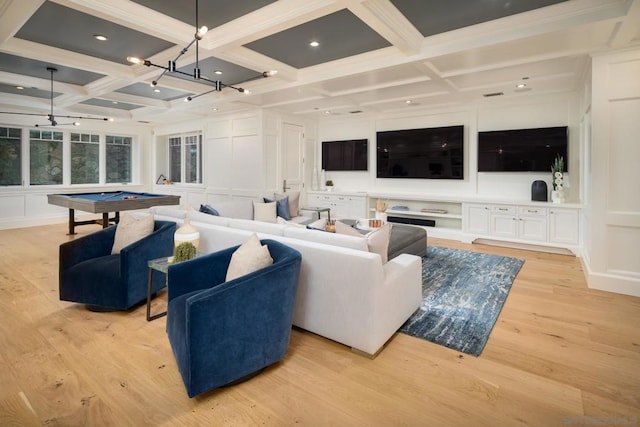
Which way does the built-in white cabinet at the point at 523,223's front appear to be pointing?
toward the camera

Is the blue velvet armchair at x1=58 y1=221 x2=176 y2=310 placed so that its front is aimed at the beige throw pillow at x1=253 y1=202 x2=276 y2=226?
no

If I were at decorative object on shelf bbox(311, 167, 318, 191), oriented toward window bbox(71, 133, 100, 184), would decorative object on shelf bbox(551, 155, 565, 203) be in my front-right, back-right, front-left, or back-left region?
back-left

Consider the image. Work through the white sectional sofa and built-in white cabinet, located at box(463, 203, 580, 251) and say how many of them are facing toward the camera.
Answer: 1

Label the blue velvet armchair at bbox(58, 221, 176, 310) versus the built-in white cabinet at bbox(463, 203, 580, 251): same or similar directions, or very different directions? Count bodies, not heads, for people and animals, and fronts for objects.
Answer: same or similar directions

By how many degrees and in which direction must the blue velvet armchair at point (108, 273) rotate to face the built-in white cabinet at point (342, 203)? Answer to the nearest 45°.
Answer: approximately 180°

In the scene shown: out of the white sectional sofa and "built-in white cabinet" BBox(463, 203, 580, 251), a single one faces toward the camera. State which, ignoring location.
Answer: the built-in white cabinet

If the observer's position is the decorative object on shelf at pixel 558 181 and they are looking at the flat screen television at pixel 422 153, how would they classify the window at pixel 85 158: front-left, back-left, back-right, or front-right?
front-left

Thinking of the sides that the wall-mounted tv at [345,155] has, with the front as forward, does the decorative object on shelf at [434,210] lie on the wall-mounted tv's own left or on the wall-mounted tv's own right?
on the wall-mounted tv's own left

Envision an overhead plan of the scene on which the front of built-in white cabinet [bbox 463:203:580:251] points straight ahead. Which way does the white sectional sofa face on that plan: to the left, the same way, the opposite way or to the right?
the opposite way

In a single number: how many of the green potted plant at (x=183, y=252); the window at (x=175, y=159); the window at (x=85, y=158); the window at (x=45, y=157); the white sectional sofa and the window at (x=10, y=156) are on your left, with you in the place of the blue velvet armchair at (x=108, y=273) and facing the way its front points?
2

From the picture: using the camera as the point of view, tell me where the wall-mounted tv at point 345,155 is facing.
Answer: facing the viewer and to the left of the viewer

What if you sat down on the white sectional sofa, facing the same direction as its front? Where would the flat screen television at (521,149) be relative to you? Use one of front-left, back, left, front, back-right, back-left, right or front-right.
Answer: front

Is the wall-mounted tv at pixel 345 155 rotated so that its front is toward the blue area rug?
no

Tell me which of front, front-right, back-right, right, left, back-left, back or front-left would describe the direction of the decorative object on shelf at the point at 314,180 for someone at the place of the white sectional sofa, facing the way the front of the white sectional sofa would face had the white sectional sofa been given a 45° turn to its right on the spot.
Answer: left

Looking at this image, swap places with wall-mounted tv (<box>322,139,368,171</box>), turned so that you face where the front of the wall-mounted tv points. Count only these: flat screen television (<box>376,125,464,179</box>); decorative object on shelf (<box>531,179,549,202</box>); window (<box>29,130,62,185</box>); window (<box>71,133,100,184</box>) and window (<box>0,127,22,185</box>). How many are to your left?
2

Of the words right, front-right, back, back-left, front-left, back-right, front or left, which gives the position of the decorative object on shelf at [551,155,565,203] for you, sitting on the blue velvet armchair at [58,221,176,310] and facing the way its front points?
back-left

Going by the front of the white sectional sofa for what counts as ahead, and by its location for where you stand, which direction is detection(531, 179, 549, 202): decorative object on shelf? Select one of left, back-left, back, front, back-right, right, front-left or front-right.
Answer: front

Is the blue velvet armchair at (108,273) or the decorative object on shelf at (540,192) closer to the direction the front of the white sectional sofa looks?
the decorative object on shelf

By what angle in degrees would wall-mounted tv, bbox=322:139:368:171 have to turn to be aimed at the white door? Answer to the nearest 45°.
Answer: approximately 45° to its right
